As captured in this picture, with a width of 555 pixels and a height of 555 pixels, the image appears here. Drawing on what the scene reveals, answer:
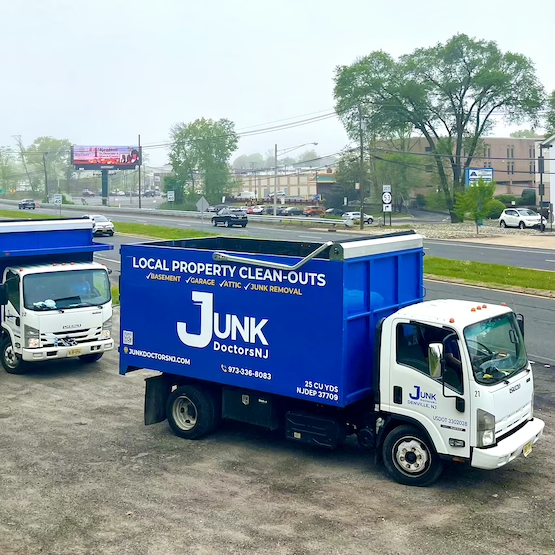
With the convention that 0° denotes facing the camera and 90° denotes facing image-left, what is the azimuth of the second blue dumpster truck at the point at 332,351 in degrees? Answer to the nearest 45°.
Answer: approximately 315°
